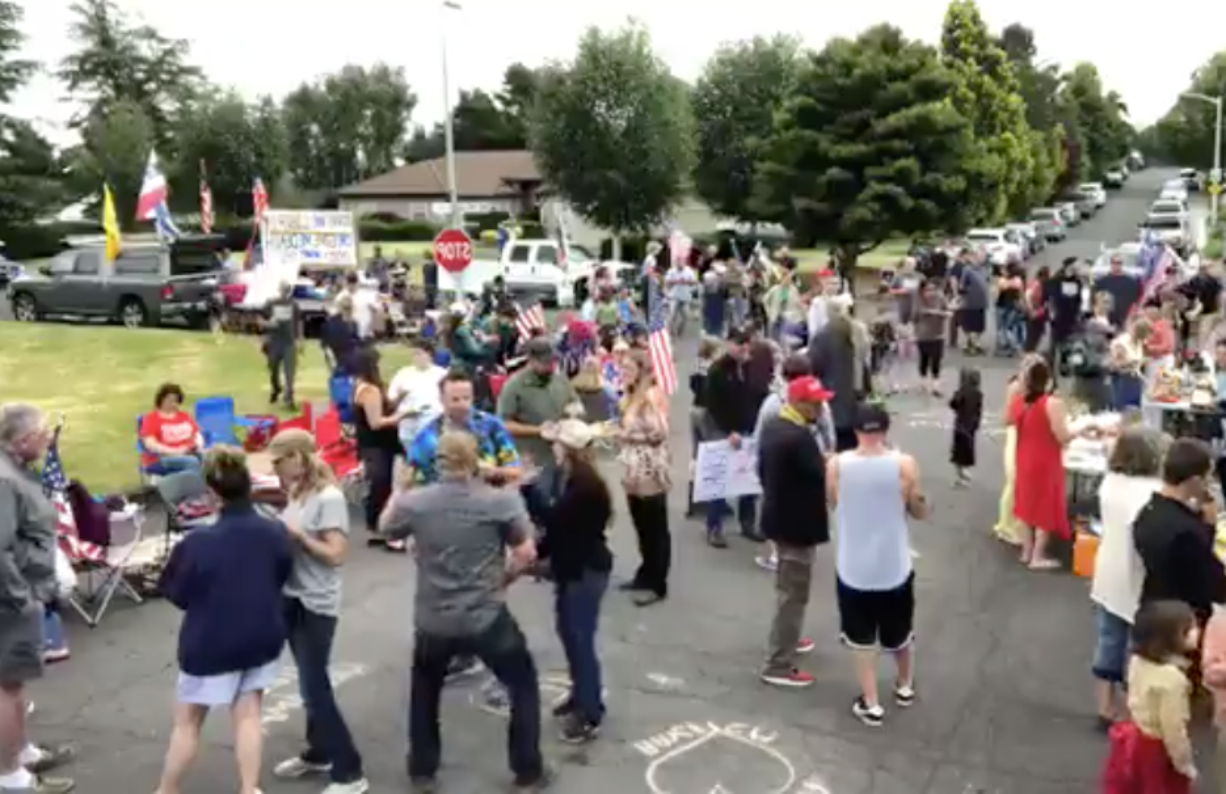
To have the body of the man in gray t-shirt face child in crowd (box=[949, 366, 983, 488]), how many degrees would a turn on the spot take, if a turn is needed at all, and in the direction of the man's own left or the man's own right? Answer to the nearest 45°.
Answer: approximately 45° to the man's own right

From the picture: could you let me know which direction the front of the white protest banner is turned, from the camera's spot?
facing the viewer

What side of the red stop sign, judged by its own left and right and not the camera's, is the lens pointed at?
front

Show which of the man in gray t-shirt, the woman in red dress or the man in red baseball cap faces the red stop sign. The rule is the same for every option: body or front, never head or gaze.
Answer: the man in gray t-shirt

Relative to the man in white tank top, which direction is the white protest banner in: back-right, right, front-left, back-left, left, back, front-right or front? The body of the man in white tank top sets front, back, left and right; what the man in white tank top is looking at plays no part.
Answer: front-left

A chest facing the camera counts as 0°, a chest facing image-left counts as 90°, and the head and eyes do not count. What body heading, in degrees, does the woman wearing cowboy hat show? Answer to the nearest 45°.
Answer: approximately 90°

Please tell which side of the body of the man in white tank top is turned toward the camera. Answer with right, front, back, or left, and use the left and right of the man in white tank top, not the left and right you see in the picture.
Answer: back

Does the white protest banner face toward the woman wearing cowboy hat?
yes

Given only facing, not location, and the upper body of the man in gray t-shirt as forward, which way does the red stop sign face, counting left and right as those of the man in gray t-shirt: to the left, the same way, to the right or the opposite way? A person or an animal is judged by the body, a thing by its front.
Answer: the opposite way

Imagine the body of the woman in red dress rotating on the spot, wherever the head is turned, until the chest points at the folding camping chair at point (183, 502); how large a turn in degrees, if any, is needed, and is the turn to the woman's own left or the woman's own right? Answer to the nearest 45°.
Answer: approximately 180°

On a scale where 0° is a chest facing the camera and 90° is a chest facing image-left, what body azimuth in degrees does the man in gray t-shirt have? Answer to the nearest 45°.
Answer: approximately 180°

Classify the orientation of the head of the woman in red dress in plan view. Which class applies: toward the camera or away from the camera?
away from the camera

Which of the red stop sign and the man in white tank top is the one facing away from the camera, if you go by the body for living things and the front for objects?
the man in white tank top

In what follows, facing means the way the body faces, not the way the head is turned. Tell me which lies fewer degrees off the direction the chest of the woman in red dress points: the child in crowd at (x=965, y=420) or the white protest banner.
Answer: the child in crowd
